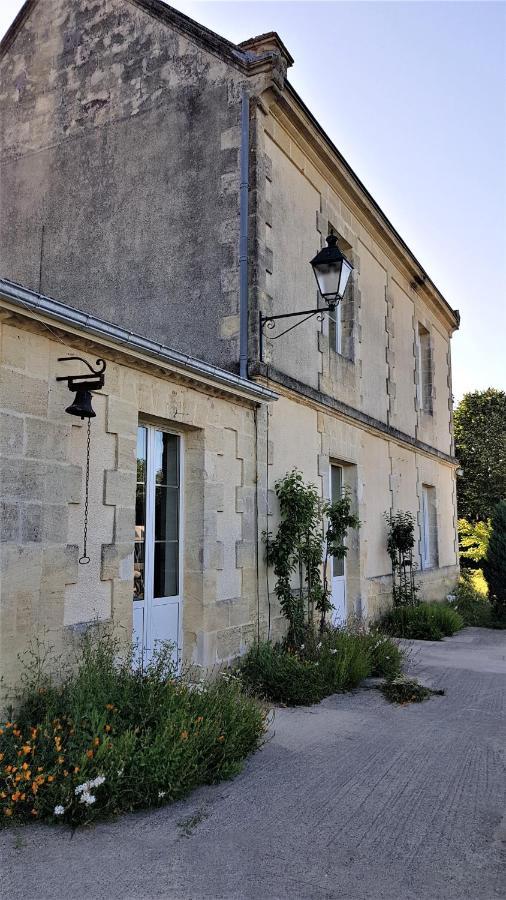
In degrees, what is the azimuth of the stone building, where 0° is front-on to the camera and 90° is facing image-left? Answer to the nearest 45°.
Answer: approximately 315°

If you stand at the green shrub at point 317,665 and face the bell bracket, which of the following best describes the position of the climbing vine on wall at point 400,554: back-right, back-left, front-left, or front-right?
back-right

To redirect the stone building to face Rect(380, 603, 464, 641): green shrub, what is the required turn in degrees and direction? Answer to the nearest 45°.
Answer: approximately 90° to its left

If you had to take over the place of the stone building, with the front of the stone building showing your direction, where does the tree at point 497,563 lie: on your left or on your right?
on your left

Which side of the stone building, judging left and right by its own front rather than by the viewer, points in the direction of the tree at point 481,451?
left
